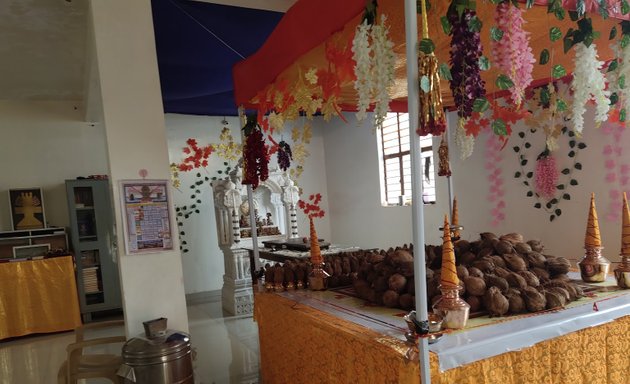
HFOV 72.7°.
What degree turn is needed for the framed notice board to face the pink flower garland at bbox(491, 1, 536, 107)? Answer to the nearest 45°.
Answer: approximately 45° to its left

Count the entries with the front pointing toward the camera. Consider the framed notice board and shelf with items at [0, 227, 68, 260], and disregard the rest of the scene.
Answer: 2

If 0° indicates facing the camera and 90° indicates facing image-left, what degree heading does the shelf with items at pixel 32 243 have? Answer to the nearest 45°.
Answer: approximately 0°

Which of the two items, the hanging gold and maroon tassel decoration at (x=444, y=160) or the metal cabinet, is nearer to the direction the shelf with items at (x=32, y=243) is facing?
the hanging gold and maroon tassel decoration

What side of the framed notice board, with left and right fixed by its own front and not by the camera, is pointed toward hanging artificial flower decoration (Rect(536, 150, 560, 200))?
left
